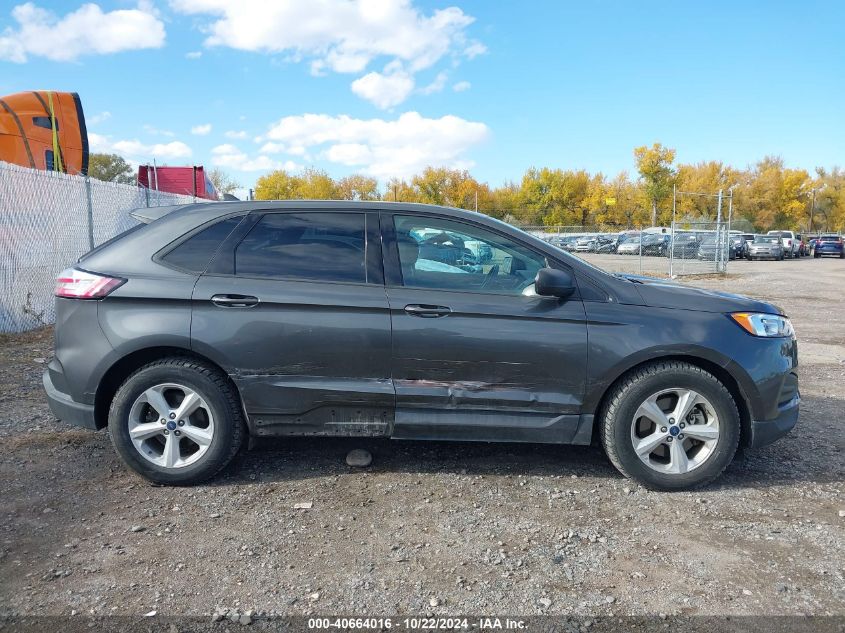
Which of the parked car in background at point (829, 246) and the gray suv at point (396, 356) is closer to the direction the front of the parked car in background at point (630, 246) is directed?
the gray suv

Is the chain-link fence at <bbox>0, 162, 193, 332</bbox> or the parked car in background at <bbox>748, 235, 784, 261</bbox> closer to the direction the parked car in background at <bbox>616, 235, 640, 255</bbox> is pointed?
the chain-link fence

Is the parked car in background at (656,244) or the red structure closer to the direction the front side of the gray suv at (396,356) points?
the parked car in background

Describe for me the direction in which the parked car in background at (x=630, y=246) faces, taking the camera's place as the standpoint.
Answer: facing the viewer and to the left of the viewer

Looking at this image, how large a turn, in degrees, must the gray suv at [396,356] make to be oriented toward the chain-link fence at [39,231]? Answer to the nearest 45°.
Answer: approximately 135° to its left

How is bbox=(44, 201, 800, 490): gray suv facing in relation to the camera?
to the viewer's right

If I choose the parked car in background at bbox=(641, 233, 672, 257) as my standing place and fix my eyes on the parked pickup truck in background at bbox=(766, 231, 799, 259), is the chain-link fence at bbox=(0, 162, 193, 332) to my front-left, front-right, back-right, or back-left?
back-right

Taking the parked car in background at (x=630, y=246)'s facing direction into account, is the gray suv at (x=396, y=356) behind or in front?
in front

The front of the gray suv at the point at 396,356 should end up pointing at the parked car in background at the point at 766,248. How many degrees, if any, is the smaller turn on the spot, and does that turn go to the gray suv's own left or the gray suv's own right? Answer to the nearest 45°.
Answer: approximately 45° to the gray suv's own left

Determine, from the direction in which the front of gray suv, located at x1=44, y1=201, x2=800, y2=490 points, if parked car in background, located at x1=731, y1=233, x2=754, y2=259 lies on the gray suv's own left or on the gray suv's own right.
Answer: on the gray suv's own left

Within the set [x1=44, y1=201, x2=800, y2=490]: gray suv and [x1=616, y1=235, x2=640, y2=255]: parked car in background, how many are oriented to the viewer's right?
1

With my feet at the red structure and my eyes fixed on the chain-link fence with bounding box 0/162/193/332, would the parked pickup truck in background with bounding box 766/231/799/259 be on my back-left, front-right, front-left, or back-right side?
back-left

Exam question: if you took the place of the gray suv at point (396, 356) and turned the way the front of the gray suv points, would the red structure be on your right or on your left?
on your left
